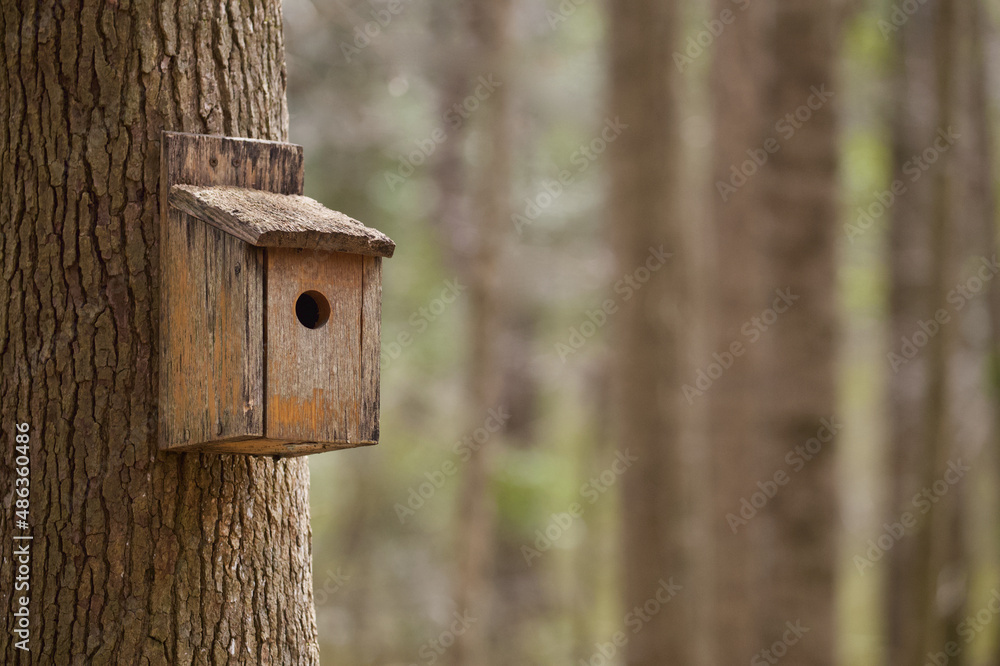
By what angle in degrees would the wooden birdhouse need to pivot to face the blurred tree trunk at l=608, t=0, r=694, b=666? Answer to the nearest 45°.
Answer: approximately 90° to its left

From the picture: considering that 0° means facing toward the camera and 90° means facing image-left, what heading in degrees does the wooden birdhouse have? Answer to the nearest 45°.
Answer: approximately 315°

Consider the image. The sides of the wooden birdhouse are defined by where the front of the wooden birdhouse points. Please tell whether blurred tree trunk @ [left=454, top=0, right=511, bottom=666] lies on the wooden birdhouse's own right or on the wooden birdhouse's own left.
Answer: on the wooden birdhouse's own left

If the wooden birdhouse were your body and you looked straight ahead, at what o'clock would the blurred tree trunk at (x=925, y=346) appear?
The blurred tree trunk is roughly at 9 o'clock from the wooden birdhouse.

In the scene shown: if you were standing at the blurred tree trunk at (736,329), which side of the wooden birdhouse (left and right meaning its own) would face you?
left

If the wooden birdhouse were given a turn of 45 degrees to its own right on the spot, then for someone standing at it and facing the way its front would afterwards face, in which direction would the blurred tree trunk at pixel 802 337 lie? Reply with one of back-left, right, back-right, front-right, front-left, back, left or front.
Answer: back-left
